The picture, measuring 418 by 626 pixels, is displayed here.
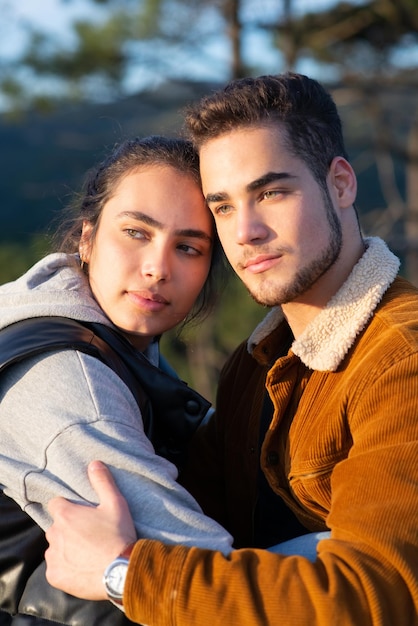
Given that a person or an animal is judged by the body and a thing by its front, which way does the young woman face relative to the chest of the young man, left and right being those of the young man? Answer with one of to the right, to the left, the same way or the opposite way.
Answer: to the left

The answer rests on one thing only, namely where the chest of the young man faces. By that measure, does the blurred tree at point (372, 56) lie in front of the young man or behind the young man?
behind

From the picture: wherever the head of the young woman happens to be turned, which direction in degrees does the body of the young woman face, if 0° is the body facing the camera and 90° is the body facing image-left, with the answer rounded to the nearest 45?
approximately 315°

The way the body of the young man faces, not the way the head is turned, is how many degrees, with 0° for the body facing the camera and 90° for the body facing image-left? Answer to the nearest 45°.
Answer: approximately 45°

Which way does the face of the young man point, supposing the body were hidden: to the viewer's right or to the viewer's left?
to the viewer's left
